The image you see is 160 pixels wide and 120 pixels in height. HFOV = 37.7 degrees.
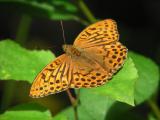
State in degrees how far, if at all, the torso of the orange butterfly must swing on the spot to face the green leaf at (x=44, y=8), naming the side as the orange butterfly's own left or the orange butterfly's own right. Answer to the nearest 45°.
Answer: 0° — it already faces it

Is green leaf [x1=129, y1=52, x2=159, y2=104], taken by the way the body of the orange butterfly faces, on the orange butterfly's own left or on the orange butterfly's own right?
on the orange butterfly's own right

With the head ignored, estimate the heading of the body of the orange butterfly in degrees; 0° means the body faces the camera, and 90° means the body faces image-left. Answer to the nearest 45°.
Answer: approximately 135°

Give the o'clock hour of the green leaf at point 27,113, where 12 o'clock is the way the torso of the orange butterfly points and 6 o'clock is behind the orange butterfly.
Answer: The green leaf is roughly at 9 o'clock from the orange butterfly.
